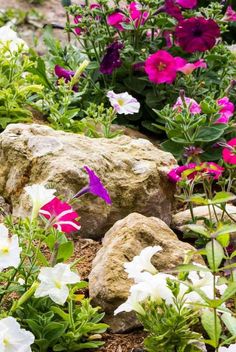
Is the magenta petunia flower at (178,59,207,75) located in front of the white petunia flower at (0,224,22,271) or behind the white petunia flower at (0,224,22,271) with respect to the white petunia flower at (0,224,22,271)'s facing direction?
behind

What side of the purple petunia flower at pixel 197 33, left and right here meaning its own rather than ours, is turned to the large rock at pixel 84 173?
front

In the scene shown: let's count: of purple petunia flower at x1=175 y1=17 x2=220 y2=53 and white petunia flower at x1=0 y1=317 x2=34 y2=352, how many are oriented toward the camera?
2

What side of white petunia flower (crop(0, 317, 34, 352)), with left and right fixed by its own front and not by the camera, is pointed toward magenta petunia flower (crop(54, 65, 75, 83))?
back

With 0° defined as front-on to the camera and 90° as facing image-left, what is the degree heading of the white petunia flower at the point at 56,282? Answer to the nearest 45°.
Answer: approximately 0°

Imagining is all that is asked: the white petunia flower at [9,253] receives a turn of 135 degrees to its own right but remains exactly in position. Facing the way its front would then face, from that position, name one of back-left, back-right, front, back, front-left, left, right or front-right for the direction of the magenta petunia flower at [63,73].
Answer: front-right

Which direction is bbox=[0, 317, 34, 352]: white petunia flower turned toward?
toward the camera

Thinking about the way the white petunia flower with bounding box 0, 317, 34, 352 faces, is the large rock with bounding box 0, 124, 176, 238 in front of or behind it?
behind

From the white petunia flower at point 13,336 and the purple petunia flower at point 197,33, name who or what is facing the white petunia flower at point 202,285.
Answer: the purple petunia flower

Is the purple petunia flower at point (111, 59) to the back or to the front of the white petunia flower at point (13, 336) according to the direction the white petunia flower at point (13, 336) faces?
to the back

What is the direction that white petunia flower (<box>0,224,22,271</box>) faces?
toward the camera
